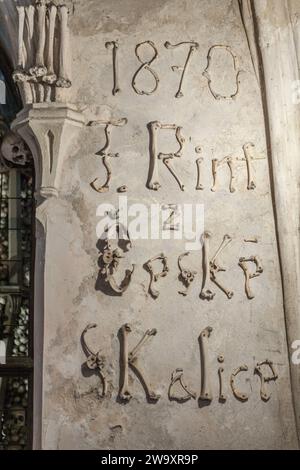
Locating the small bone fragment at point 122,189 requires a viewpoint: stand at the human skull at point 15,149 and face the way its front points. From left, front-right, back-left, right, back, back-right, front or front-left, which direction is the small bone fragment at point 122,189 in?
front

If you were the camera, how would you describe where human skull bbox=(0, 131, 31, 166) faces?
facing the viewer and to the right of the viewer

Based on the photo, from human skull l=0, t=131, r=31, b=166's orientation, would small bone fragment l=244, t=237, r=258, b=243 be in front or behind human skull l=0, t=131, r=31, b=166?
in front

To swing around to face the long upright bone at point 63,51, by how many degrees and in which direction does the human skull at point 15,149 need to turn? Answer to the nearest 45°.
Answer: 0° — it already faces it
